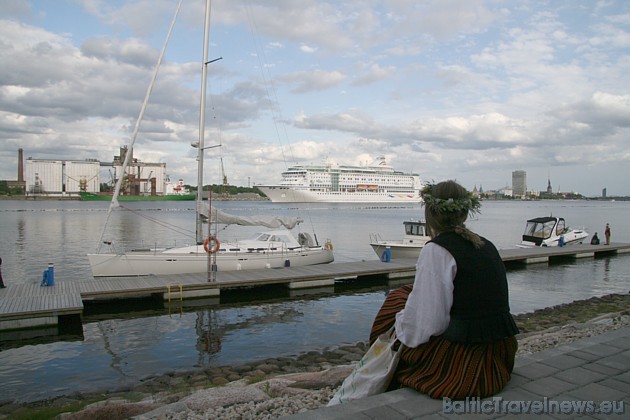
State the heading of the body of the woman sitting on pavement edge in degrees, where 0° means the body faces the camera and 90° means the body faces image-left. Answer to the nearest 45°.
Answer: approximately 135°

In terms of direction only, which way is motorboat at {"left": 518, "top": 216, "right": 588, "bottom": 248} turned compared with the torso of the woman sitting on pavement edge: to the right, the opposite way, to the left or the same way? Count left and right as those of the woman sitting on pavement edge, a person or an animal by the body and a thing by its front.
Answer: to the right

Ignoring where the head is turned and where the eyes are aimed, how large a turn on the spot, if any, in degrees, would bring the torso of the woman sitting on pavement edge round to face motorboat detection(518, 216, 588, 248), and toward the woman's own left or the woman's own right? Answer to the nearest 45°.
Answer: approximately 45° to the woman's own right

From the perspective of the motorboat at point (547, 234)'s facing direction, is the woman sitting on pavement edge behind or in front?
behind

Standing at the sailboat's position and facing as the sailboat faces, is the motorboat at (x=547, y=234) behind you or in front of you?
behind

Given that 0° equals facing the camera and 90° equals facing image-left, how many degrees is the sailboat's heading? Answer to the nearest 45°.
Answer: approximately 90°

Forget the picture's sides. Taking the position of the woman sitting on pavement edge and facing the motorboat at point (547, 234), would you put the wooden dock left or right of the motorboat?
left

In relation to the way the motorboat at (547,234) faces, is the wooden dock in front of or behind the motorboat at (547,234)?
behind

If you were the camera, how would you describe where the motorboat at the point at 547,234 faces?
facing away from the viewer and to the right of the viewer

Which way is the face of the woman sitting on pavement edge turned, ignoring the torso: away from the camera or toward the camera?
away from the camera
